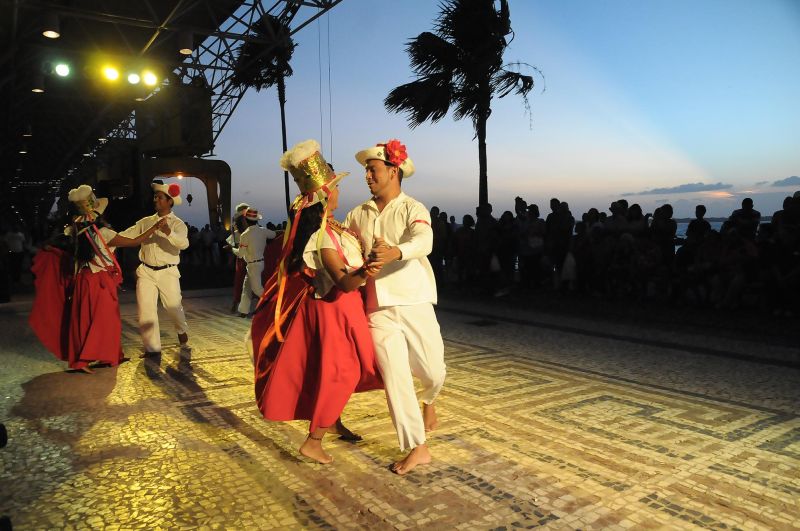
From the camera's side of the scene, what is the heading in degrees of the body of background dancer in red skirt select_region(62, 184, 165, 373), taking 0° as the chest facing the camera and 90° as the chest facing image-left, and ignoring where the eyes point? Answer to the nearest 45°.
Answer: approximately 225°

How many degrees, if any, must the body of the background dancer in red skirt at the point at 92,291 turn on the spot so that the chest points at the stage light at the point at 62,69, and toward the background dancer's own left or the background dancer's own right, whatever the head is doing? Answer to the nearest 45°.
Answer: approximately 45° to the background dancer's own left

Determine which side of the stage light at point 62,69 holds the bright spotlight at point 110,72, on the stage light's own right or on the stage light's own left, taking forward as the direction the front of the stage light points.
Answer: on the stage light's own left

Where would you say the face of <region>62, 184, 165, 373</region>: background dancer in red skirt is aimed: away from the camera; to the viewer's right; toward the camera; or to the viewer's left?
to the viewer's right

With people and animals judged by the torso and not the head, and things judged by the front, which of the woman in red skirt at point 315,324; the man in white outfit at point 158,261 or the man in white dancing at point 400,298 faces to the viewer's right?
the woman in red skirt

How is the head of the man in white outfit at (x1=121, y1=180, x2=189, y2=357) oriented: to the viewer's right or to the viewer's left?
to the viewer's left

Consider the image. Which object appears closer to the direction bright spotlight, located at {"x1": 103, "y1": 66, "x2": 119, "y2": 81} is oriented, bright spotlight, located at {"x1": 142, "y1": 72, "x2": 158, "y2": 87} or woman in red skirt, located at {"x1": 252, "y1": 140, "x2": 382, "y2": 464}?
the woman in red skirt

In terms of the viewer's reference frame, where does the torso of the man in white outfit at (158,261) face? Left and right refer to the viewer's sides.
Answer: facing the viewer and to the left of the viewer

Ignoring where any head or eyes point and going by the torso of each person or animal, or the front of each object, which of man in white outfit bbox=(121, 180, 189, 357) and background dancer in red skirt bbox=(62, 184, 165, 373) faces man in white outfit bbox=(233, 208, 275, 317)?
the background dancer in red skirt

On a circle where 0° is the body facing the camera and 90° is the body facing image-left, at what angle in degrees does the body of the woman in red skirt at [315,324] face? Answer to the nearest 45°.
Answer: approximately 270°

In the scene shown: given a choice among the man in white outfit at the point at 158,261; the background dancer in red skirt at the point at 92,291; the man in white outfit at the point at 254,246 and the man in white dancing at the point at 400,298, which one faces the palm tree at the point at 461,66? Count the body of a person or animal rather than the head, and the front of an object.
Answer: the background dancer in red skirt
